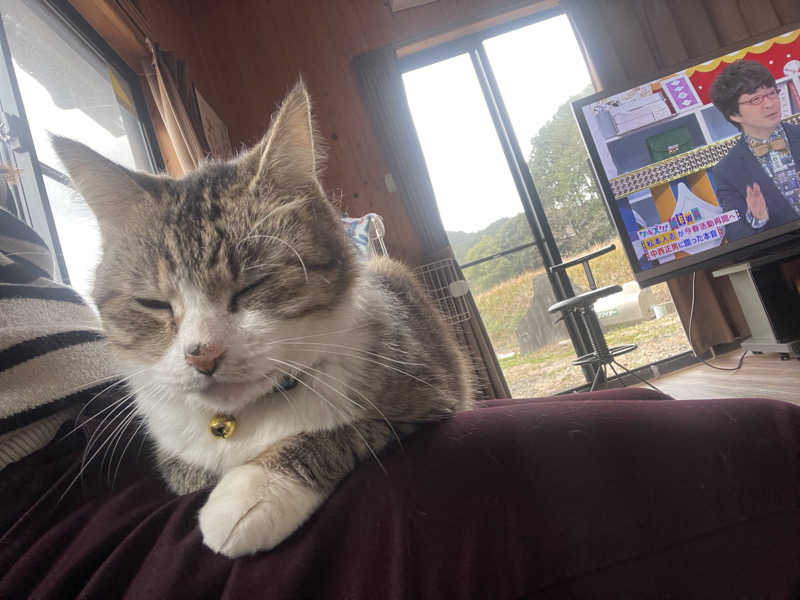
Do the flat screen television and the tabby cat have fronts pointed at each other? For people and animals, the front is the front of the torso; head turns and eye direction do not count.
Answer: no

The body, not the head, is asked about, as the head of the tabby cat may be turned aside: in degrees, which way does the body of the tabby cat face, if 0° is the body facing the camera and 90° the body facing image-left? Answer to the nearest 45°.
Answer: approximately 45°

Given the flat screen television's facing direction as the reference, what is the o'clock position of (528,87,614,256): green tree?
The green tree is roughly at 6 o'clock from the flat screen television.

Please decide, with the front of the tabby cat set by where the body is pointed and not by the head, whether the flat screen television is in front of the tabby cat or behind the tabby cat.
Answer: behind

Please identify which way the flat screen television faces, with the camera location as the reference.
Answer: facing the viewer

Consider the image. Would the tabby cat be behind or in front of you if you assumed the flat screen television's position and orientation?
in front

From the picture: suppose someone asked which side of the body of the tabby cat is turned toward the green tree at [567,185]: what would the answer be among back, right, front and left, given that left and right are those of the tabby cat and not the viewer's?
back

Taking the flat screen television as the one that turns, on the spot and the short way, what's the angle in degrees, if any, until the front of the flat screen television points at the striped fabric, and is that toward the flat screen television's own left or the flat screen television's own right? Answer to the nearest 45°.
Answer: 0° — it already faces it

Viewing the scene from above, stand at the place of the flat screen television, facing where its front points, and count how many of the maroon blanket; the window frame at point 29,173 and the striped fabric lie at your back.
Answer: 0

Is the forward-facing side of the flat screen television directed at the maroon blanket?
yes

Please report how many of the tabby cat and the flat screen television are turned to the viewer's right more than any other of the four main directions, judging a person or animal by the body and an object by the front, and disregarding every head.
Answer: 0

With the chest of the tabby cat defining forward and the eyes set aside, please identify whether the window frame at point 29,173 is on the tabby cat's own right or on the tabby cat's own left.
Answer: on the tabby cat's own right

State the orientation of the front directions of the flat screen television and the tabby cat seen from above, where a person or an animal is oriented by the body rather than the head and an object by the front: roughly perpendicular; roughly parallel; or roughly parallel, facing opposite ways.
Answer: roughly parallel
